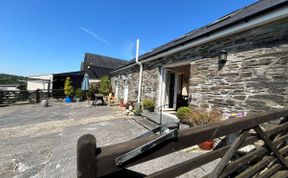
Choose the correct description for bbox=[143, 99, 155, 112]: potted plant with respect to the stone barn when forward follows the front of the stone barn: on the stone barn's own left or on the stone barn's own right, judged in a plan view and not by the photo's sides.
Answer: on the stone barn's own right

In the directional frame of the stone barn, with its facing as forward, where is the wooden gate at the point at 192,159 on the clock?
The wooden gate is roughly at 11 o'clock from the stone barn.

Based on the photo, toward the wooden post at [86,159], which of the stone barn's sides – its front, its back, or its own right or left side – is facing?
front

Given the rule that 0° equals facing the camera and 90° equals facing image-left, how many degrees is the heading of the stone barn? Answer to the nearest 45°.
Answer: approximately 45°

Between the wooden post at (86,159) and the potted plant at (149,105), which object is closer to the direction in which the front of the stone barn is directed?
the wooden post

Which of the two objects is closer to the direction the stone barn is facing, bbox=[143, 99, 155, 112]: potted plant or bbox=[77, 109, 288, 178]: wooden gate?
the wooden gate
